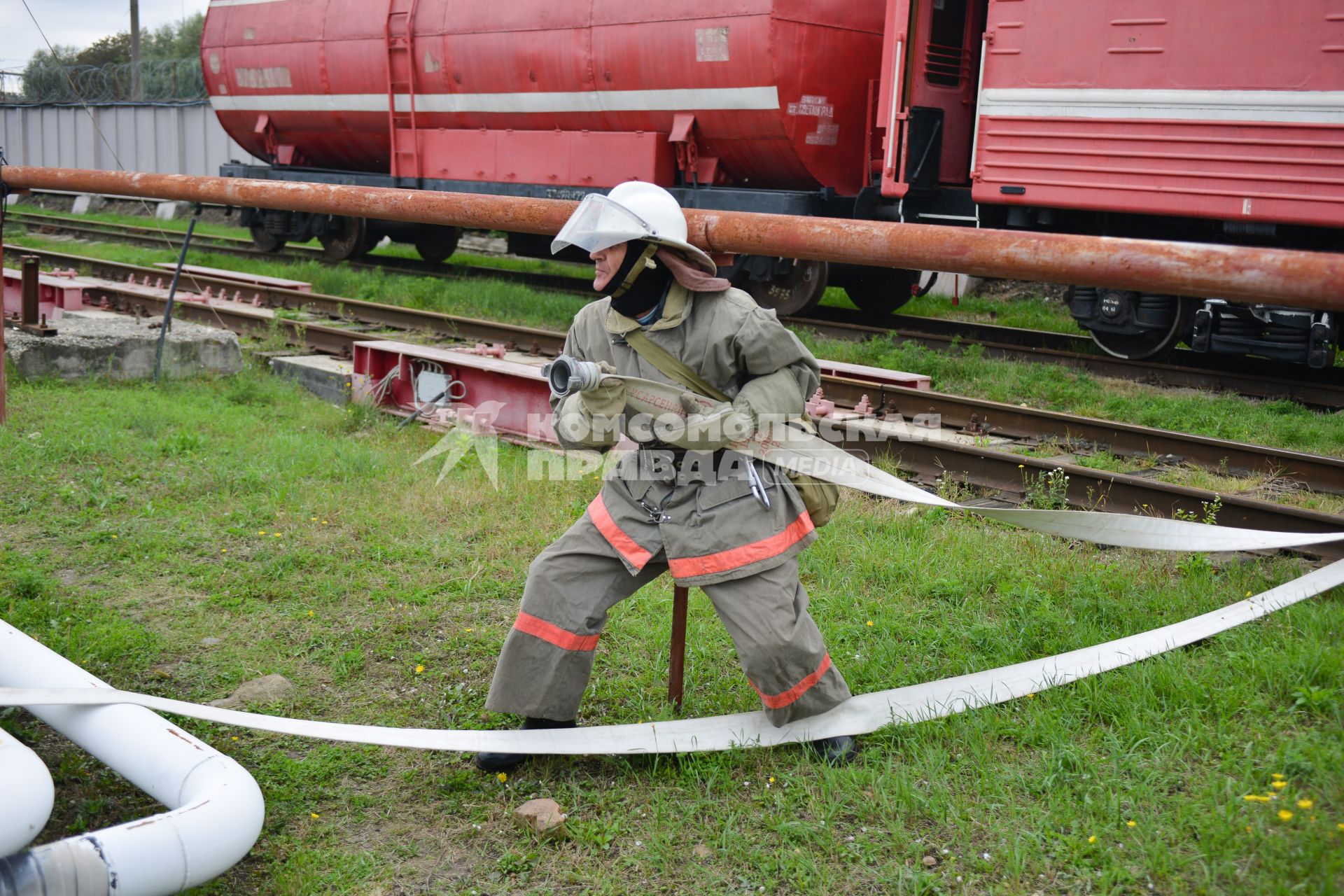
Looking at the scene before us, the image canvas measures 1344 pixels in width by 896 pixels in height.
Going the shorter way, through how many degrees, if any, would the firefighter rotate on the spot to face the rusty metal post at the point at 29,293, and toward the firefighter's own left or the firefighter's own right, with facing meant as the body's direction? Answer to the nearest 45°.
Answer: approximately 90° to the firefighter's own right

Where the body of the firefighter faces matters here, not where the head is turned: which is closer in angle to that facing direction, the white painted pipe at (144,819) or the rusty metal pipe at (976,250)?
the white painted pipe

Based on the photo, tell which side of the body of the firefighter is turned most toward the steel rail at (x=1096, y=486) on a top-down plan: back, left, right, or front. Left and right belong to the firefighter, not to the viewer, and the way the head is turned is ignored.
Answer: back

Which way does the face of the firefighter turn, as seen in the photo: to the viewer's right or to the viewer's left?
to the viewer's left

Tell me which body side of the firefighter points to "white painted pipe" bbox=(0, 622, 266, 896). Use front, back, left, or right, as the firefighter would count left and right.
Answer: front

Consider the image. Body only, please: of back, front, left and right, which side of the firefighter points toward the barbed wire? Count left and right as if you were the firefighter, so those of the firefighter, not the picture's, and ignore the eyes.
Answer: right

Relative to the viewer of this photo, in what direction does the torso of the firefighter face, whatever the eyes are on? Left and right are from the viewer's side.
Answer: facing the viewer and to the left of the viewer

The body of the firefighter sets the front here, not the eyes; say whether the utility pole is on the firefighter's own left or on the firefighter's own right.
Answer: on the firefighter's own right

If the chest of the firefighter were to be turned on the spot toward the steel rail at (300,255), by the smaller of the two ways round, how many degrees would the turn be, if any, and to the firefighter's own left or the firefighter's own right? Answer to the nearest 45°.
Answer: approximately 135° to the firefighter's own right

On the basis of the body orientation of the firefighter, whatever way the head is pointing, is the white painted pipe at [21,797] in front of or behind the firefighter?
in front
